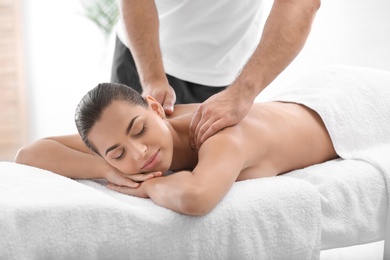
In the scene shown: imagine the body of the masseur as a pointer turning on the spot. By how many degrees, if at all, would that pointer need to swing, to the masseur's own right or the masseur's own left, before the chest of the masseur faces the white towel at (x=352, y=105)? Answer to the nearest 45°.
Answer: approximately 45° to the masseur's own left

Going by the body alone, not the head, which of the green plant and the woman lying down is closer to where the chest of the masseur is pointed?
the woman lying down

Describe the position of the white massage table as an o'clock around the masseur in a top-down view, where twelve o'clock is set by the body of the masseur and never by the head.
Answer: The white massage table is roughly at 12 o'clock from the masseur.

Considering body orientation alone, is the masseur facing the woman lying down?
yes

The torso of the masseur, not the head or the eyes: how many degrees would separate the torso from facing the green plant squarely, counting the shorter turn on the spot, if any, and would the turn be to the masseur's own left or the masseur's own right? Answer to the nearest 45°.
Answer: approximately 180°

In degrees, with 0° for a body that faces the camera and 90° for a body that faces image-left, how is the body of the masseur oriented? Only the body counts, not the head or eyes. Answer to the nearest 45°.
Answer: approximately 0°
